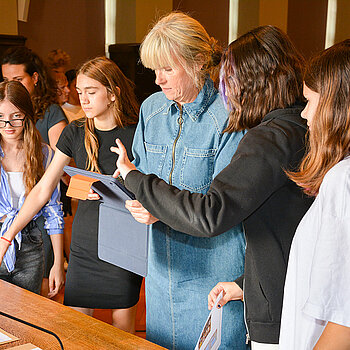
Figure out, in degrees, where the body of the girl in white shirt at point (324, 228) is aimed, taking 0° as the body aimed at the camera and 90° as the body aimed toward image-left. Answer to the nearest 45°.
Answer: approximately 90°

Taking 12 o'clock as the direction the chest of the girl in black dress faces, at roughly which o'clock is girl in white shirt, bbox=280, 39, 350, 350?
The girl in white shirt is roughly at 10 o'clock from the girl in black dress.

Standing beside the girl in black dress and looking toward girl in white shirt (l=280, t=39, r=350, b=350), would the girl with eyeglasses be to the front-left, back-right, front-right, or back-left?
back-right

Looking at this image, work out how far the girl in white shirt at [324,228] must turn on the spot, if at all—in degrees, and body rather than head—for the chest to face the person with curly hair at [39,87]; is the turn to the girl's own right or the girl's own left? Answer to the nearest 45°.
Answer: approximately 45° to the girl's own right

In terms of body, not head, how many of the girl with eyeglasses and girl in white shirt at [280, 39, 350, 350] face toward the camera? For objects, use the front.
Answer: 1

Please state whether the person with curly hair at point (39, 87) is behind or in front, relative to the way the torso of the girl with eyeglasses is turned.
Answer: behind
